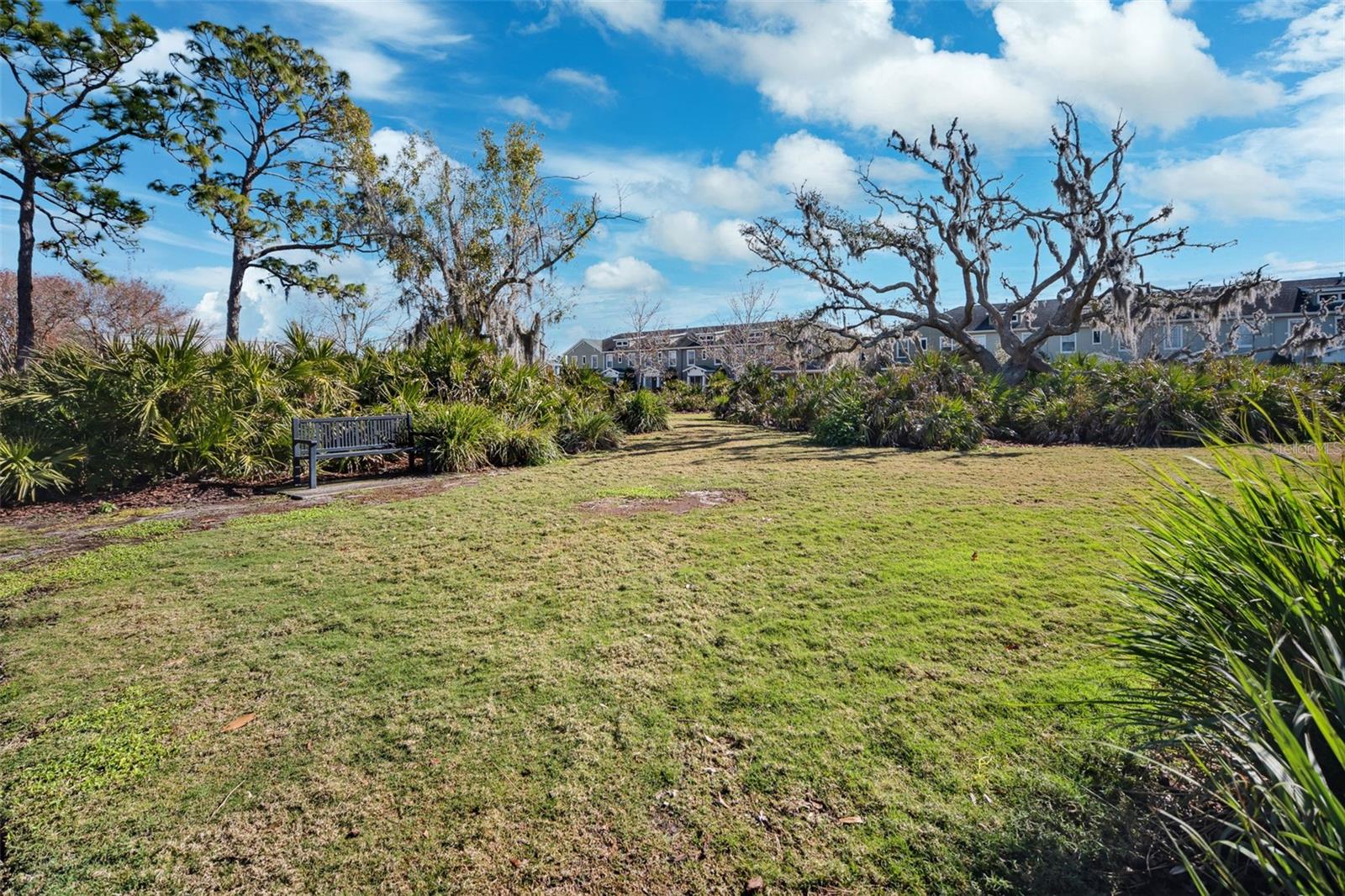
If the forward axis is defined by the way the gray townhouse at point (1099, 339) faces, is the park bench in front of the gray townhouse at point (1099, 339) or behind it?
in front

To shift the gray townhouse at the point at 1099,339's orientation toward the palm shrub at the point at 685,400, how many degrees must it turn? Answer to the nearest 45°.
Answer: approximately 45° to its right

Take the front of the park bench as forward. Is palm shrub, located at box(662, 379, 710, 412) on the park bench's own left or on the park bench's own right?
on the park bench's own left

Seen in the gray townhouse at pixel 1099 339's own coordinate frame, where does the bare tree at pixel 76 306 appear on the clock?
The bare tree is roughly at 2 o'clock from the gray townhouse.

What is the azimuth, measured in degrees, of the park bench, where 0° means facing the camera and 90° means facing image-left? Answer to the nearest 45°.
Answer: approximately 315°

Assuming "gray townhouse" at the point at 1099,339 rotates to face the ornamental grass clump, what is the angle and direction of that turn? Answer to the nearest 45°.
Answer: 0° — it already faces it

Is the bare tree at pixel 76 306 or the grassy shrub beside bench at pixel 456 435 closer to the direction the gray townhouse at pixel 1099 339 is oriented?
the grassy shrub beside bench

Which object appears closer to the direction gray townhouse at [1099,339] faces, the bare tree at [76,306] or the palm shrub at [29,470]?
the palm shrub

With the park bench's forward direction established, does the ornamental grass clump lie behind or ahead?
ahead
